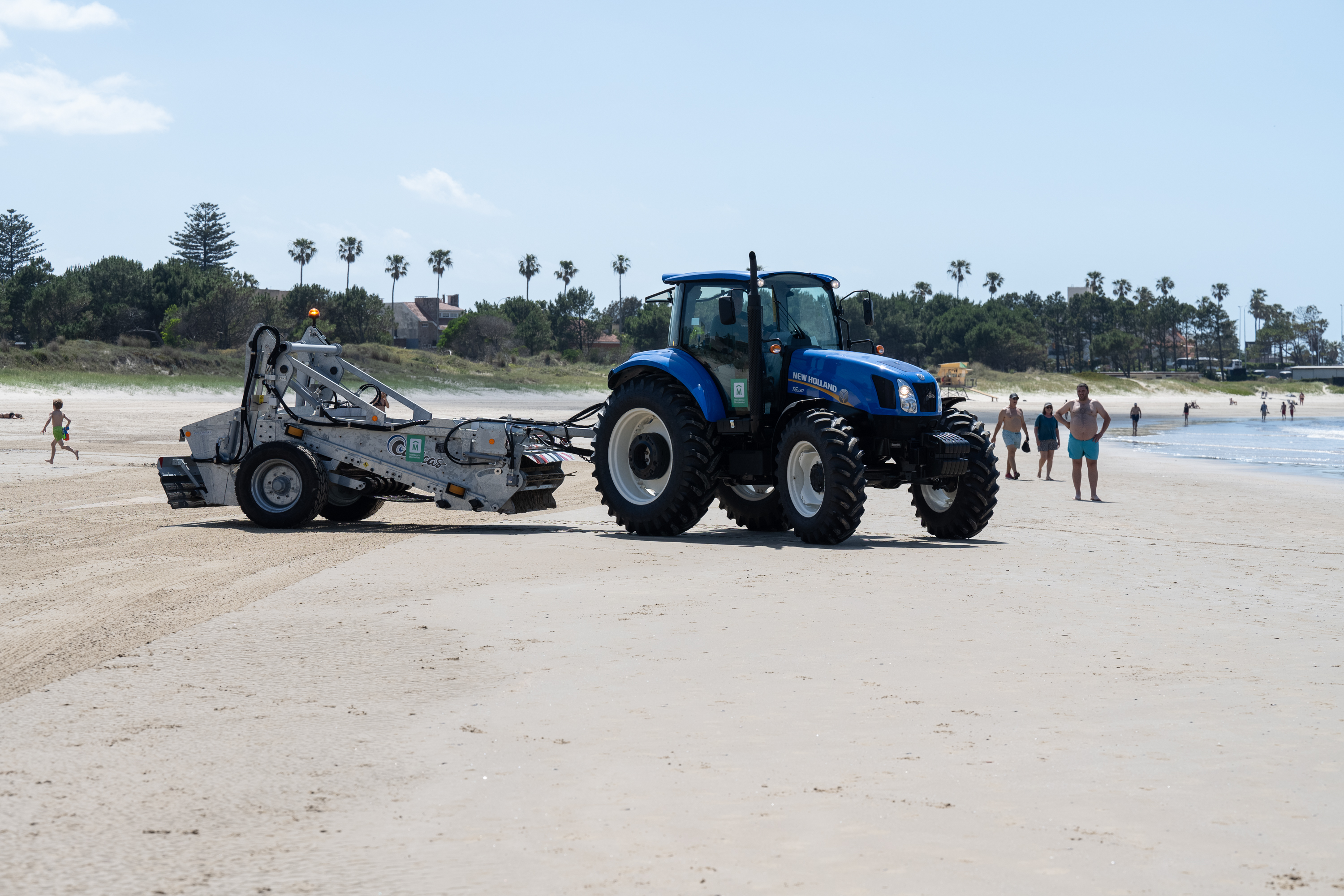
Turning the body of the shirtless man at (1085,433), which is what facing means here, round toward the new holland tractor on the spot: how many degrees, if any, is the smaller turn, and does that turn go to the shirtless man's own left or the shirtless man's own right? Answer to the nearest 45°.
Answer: approximately 45° to the shirtless man's own right

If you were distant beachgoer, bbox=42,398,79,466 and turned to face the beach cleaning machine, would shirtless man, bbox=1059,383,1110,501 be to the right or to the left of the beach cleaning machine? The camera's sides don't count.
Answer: left

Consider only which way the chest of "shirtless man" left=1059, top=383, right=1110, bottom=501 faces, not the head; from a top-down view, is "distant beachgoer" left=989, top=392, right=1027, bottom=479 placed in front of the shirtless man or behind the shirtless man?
behind

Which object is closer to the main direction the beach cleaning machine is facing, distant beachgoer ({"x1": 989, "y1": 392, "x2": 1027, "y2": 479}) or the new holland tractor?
the new holland tractor

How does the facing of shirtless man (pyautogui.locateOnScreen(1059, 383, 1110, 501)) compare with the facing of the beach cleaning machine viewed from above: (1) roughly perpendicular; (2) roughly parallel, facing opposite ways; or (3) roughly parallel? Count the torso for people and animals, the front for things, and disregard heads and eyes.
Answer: roughly perpendicular

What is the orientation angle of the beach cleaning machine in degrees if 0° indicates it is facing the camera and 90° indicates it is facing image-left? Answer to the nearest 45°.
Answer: approximately 315°

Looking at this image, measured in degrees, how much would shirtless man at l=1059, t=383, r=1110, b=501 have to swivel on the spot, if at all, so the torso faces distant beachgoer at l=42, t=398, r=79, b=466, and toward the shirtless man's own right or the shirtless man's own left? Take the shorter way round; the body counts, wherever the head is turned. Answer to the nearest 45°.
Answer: approximately 90° to the shirtless man's own right

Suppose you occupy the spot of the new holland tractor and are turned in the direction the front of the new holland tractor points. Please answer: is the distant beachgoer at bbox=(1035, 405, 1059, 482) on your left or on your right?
on your left

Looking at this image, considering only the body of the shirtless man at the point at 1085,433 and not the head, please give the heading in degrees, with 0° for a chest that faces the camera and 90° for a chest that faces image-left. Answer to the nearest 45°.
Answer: approximately 0°

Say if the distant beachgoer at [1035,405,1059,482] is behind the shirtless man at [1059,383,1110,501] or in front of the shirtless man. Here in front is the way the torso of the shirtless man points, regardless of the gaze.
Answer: behind

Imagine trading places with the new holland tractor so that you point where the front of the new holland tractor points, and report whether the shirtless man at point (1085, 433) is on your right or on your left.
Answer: on your left

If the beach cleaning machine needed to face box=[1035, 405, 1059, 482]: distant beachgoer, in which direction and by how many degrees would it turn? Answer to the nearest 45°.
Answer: approximately 90° to its left
